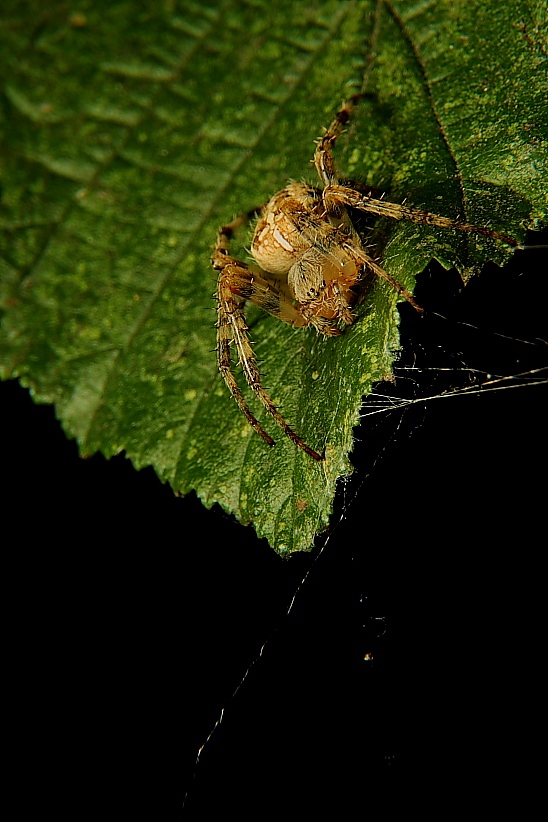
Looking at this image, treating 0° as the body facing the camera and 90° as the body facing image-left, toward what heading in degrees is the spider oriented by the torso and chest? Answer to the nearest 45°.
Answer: approximately 315°
